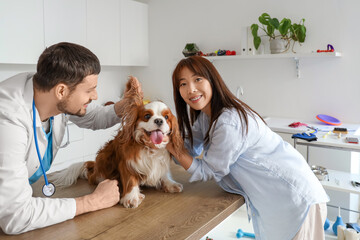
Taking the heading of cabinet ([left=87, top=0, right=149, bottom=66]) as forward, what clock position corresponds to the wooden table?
The wooden table is roughly at 12 o'clock from the cabinet.

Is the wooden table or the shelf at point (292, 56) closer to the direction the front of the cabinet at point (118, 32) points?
the wooden table

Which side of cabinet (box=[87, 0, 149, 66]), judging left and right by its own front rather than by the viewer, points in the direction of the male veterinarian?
front

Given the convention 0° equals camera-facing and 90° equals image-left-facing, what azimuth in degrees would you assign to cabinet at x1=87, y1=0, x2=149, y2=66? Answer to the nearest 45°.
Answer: approximately 0°

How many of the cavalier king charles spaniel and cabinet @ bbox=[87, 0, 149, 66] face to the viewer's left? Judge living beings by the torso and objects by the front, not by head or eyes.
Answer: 0

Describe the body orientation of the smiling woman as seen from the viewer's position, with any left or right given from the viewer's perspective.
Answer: facing to the left of the viewer

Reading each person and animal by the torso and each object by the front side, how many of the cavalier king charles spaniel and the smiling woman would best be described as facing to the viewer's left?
1

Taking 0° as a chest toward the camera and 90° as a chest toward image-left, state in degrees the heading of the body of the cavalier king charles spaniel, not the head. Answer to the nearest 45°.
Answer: approximately 315°

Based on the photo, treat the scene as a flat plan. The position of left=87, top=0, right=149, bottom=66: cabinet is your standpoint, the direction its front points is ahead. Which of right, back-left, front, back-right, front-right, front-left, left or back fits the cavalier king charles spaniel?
front

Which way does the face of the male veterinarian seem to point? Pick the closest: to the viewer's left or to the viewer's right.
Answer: to the viewer's right

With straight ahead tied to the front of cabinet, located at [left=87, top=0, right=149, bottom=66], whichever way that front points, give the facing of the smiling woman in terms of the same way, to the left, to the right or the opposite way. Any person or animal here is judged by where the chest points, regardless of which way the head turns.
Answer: to the right

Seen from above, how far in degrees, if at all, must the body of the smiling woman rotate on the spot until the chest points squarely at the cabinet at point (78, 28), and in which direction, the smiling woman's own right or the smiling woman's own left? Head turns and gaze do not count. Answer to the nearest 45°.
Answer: approximately 45° to the smiling woman's own right

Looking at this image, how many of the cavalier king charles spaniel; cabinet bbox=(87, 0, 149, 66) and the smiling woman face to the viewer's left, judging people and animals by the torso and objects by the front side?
1

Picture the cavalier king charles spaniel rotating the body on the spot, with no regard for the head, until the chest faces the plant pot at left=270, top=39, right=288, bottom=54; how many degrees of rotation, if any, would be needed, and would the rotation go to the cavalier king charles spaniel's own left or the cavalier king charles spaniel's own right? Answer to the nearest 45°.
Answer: approximately 90° to the cavalier king charles spaniel's own left
